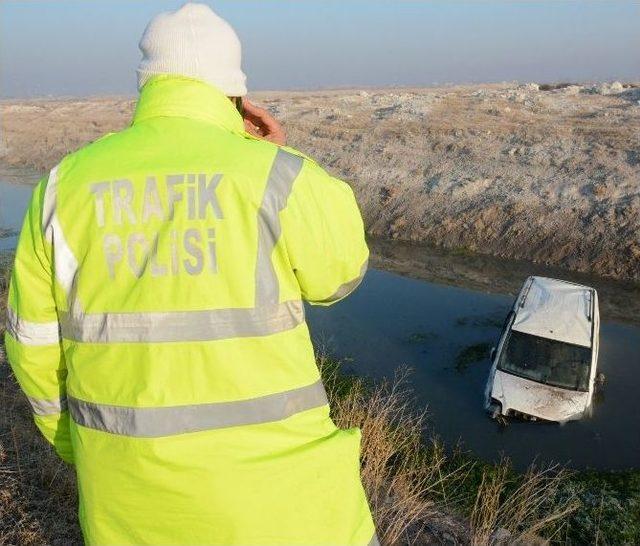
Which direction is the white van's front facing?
toward the camera
